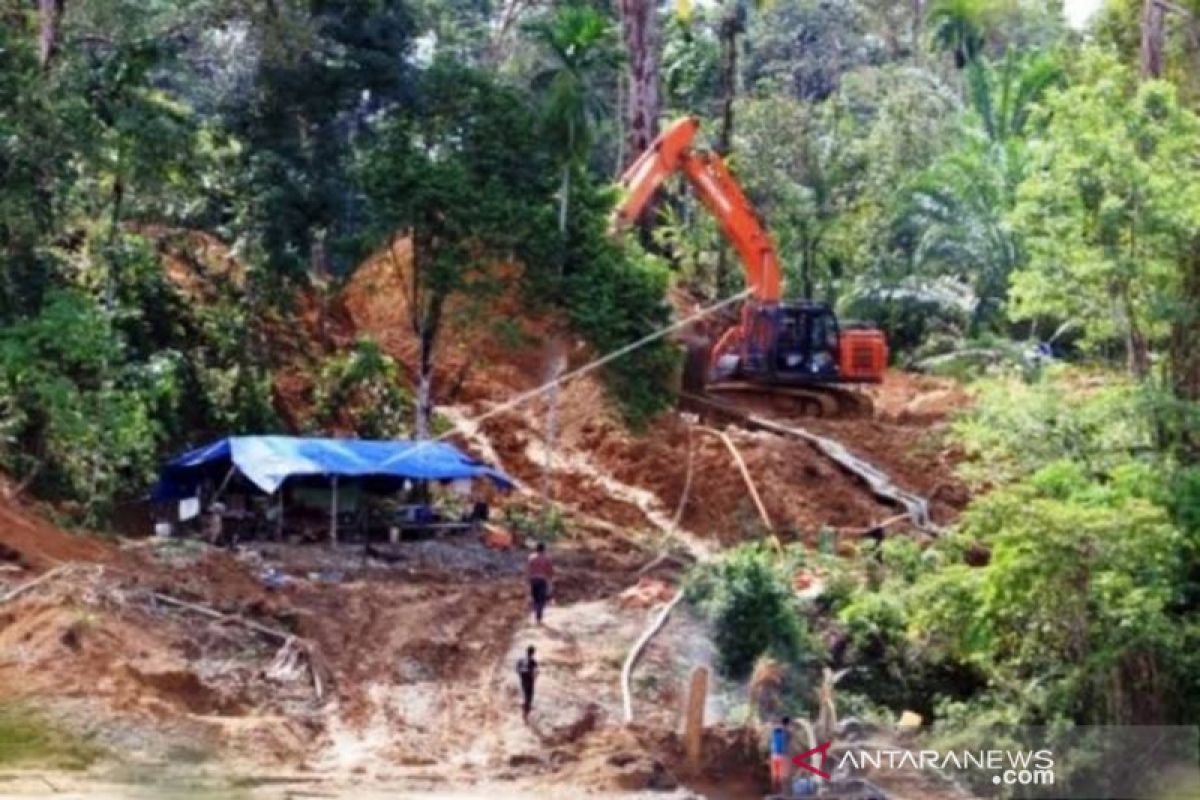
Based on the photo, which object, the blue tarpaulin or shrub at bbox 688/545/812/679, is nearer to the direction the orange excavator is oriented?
the blue tarpaulin

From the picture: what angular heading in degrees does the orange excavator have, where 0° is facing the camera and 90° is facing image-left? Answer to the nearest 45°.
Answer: approximately 90°

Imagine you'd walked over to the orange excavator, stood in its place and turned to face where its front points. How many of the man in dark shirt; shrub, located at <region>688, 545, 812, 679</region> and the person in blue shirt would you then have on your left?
3

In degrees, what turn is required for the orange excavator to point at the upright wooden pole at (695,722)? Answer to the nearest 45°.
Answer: approximately 90° to its left

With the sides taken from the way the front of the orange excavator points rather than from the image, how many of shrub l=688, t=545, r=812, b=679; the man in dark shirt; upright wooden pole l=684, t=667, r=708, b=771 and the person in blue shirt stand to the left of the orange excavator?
4

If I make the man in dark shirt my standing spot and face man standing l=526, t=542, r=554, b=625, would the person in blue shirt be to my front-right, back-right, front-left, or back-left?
back-right

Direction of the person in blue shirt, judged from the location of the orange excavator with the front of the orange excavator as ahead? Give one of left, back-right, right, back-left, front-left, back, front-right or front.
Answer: left

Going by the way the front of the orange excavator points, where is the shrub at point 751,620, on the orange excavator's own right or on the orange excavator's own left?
on the orange excavator's own left
